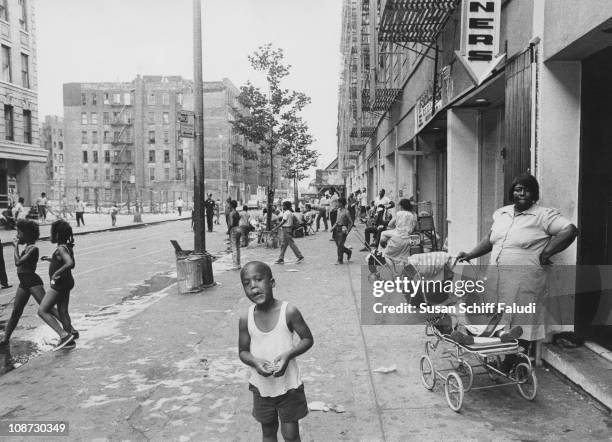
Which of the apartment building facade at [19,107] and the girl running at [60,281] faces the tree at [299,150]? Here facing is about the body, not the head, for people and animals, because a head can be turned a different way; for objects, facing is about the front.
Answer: the apartment building facade

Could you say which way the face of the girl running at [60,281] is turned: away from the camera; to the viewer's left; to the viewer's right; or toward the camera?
to the viewer's left

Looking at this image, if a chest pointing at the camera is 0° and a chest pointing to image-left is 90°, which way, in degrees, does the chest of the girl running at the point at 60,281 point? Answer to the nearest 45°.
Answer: approximately 90°

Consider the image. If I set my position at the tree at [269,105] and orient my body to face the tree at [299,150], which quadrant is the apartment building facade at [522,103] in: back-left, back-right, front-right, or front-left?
back-right

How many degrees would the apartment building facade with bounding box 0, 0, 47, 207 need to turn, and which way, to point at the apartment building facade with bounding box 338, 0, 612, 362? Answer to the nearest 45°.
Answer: approximately 45° to its right

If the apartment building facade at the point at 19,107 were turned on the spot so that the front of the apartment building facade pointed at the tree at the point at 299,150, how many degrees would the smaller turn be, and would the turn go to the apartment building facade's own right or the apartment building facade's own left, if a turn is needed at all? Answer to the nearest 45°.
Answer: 0° — it already faces it

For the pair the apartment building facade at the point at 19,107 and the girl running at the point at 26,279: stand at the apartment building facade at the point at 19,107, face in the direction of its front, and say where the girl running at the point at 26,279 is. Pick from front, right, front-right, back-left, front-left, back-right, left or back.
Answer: front-right

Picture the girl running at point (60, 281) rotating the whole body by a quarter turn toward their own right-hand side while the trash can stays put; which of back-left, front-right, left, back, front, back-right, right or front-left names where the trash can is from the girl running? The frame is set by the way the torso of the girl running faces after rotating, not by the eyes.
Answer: front-right

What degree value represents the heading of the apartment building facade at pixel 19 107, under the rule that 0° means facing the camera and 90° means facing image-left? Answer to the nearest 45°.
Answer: approximately 315°

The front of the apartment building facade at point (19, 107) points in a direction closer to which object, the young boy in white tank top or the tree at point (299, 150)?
the tree

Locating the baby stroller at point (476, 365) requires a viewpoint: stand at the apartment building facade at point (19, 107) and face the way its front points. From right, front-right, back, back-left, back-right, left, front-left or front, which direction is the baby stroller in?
front-right

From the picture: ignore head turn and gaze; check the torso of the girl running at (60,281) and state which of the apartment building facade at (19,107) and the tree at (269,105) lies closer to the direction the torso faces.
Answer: the apartment building facade

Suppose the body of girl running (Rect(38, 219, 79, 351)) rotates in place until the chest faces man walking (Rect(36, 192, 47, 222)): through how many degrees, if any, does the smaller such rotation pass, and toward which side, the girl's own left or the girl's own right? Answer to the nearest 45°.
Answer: approximately 90° to the girl's own right
